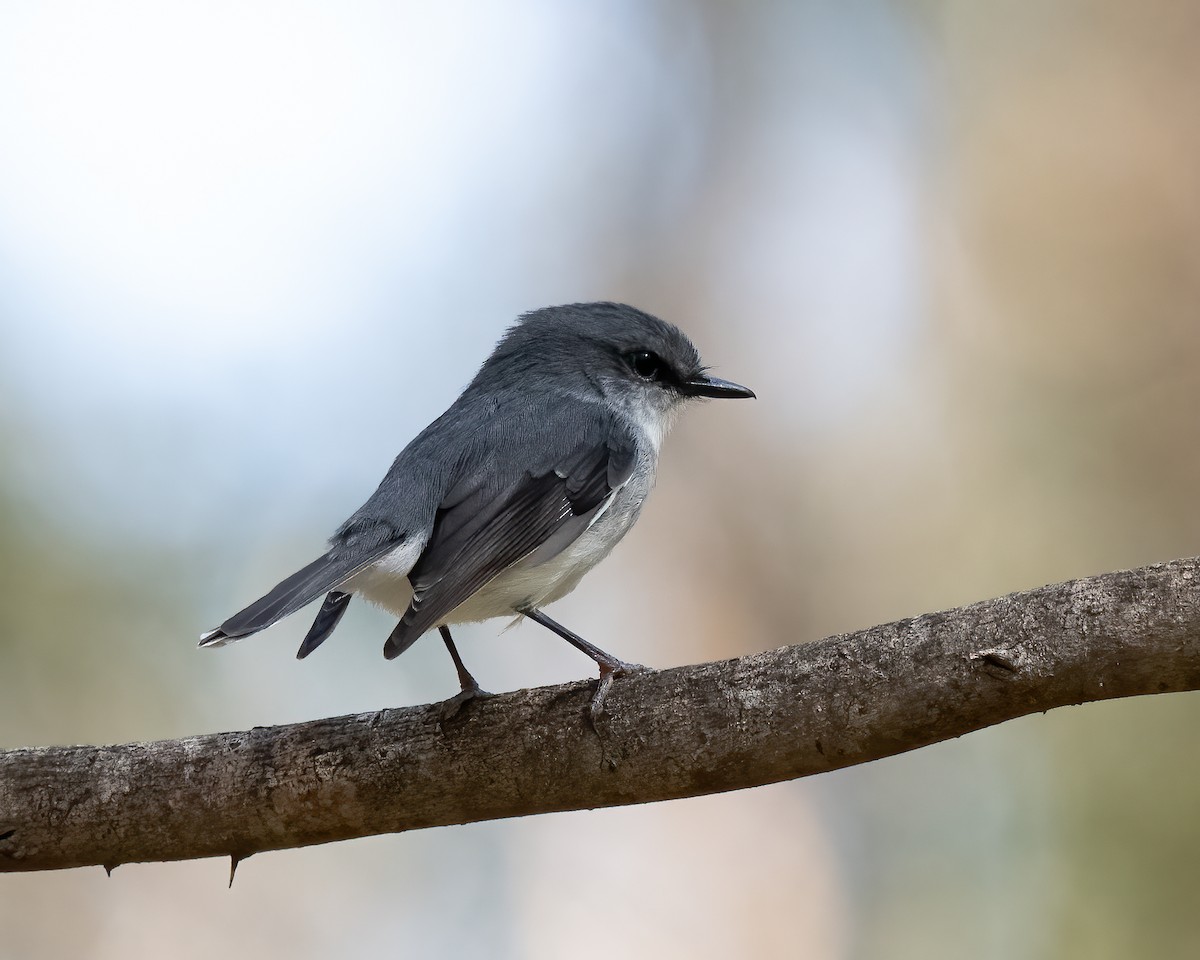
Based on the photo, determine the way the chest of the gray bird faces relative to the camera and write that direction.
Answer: to the viewer's right
